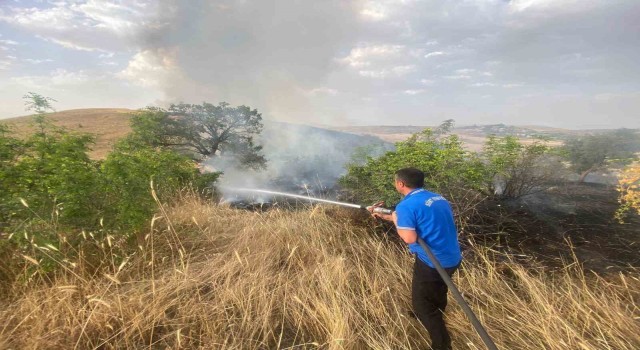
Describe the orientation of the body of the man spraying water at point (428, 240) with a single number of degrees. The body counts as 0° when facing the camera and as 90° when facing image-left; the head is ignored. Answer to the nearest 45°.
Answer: approximately 135°

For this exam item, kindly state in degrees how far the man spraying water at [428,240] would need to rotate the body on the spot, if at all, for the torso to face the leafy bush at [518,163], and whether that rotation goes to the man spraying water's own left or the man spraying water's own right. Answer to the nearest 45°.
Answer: approximately 45° to the man spraying water's own right

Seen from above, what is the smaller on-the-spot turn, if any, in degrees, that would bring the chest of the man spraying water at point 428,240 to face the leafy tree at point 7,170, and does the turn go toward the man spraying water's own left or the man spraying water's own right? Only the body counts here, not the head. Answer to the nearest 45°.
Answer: approximately 45° to the man spraying water's own left

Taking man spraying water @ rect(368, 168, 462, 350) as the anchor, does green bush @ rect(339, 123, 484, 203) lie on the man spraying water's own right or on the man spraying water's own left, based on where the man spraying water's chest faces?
on the man spraying water's own right

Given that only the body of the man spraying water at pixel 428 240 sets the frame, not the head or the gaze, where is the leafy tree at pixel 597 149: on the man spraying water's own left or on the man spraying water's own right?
on the man spraying water's own right

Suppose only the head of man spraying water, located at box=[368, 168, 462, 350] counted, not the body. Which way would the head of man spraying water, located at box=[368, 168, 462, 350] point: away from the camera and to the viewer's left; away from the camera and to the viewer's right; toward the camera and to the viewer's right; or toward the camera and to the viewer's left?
away from the camera and to the viewer's left
